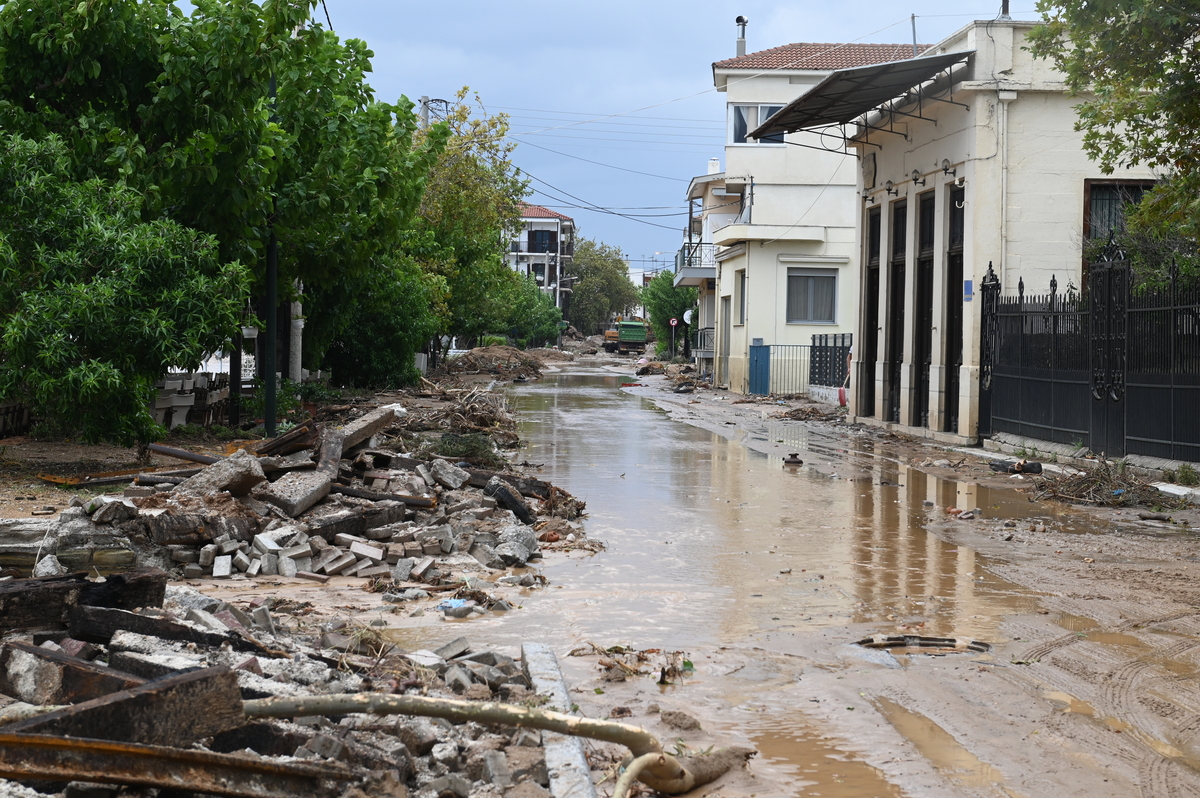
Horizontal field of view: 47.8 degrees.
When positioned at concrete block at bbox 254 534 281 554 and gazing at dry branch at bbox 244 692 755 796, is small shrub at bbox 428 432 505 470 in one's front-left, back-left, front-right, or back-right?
back-left

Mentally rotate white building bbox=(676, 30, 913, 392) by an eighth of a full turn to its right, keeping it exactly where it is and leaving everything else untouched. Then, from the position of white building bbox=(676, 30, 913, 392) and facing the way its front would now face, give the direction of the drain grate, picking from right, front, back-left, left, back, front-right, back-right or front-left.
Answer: back-left

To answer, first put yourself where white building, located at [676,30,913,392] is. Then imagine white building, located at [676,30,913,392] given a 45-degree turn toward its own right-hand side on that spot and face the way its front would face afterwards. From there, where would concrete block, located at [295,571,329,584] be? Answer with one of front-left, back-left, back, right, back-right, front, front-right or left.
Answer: back-left

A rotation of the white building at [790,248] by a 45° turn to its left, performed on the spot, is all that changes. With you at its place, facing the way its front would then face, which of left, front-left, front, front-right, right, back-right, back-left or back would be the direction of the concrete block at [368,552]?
front-left

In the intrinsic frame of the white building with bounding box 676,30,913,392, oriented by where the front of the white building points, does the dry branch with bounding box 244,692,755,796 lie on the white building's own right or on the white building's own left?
on the white building's own left

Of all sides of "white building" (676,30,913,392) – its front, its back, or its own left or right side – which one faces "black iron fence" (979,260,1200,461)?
left

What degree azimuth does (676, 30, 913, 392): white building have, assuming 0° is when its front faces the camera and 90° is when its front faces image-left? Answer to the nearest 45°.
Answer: approximately 90°

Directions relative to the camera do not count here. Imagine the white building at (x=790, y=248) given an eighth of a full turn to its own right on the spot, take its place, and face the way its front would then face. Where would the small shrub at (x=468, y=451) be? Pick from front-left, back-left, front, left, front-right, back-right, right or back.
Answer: back-left

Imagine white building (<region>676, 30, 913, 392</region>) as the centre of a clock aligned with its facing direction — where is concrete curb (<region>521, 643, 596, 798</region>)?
The concrete curb is roughly at 9 o'clock from the white building.

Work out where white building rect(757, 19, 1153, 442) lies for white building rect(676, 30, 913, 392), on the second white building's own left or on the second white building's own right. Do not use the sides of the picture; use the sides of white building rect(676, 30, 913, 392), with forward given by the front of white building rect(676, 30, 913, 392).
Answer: on the second white building's own left

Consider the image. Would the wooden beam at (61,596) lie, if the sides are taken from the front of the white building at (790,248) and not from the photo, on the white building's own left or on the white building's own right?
on the white building's own left

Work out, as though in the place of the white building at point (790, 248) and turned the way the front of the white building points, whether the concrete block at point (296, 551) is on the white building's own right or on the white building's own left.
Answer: on the white building's own left

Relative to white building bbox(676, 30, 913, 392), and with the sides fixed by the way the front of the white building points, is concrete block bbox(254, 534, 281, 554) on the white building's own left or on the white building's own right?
on the white building's own left
